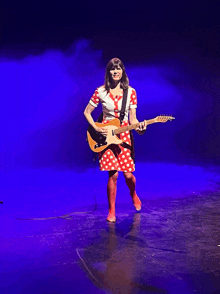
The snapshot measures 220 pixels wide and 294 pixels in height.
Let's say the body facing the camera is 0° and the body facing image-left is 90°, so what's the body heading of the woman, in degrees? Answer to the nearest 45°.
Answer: approximately 0°
